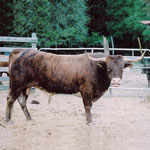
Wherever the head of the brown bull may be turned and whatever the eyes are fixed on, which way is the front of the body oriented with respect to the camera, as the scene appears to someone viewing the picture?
to the viewer's right
